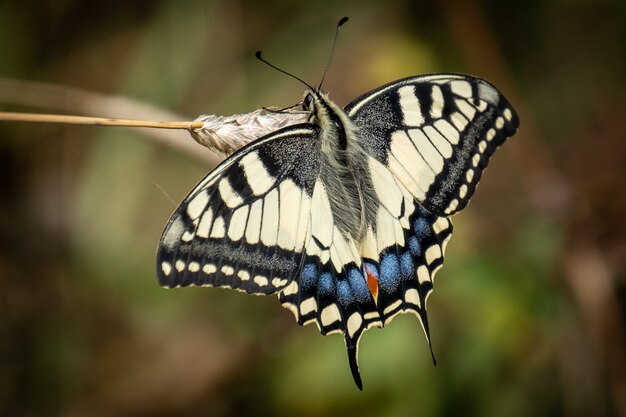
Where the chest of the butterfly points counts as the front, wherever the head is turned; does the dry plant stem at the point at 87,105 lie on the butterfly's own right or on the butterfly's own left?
on the butterfly's own left
